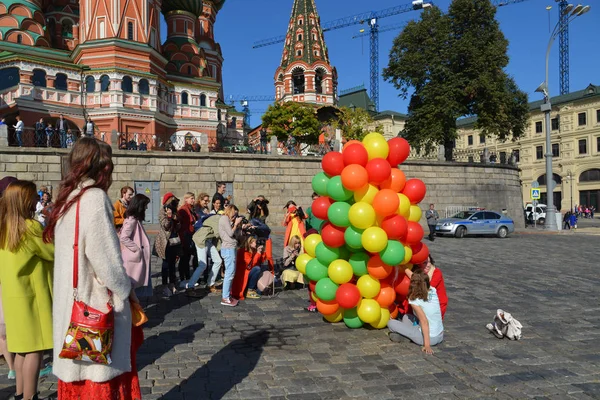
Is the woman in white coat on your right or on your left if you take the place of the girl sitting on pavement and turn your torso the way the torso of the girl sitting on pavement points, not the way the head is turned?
on your left

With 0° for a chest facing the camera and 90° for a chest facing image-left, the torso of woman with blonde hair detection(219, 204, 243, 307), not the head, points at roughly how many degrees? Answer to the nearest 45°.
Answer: approximately 270°

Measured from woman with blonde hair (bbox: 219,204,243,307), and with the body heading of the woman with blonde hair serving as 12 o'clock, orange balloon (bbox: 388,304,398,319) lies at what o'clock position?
The orange balloon is roughly at 1 o'clock from the woman with blonde hair.

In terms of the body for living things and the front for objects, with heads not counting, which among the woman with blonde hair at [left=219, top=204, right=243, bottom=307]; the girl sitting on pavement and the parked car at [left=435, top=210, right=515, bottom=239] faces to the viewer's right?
the woman with blonde hair

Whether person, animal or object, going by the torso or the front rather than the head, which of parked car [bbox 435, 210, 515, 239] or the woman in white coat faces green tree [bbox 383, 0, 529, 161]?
the woman in white coat

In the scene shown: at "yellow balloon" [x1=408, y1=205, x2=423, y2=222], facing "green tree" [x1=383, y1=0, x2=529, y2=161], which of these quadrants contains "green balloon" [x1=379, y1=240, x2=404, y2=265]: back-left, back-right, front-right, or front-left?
back-left

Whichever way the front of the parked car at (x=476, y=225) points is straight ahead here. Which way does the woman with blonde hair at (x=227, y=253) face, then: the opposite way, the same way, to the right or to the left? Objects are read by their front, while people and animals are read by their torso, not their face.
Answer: the opposite way

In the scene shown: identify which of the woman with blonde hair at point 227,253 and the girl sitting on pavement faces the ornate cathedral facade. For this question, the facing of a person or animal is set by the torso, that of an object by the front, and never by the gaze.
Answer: the girl sitting on pavement

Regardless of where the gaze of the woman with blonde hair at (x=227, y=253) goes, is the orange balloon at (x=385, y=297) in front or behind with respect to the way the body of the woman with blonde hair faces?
in front

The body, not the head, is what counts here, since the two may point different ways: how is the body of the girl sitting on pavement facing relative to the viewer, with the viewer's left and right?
facing away from the viewer and to the left of the viewer
